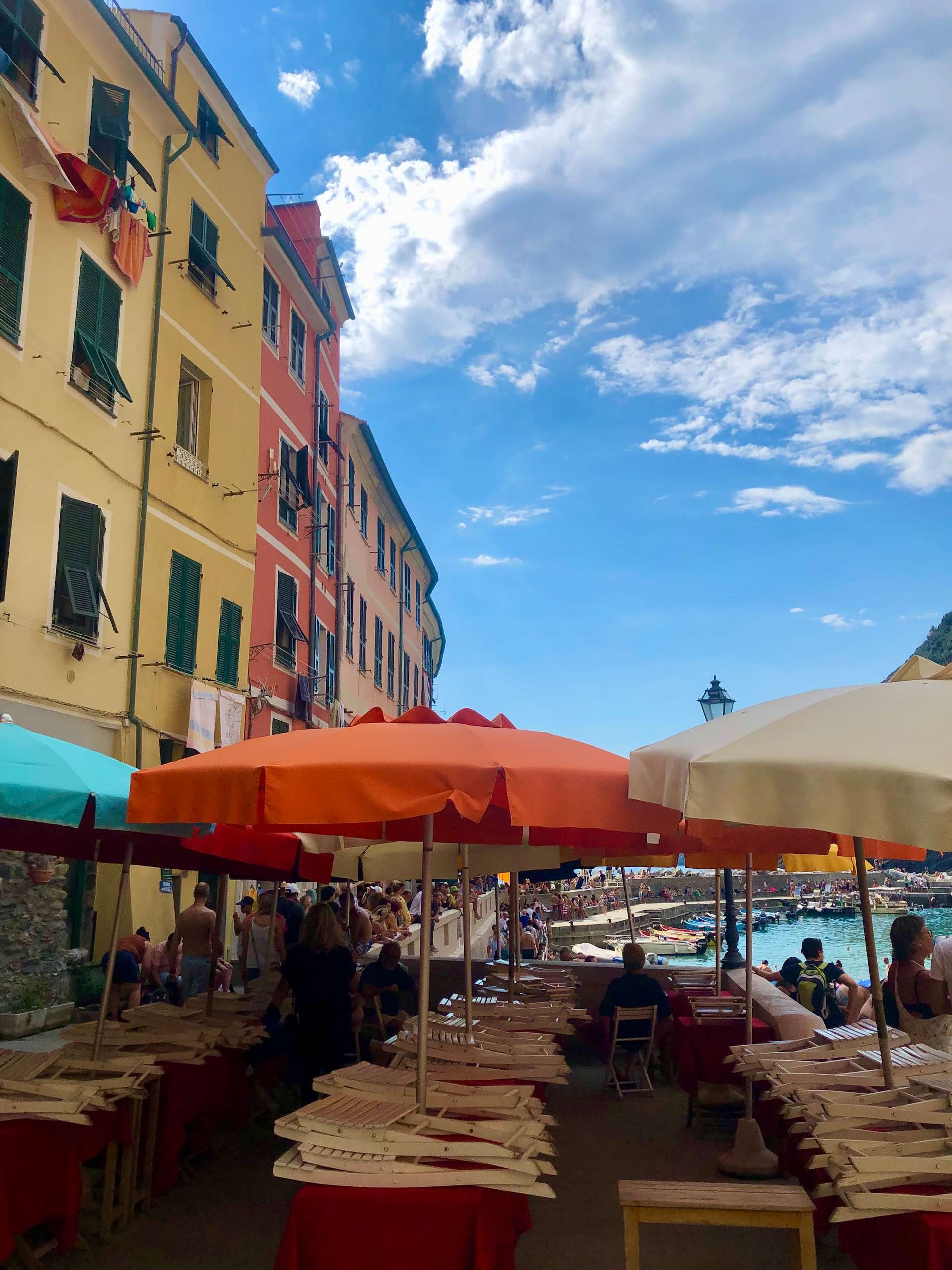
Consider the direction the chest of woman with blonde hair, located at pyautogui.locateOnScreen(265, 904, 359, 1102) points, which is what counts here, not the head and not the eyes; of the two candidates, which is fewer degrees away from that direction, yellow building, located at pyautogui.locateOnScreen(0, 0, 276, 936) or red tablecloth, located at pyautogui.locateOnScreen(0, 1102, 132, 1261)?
the yellow building

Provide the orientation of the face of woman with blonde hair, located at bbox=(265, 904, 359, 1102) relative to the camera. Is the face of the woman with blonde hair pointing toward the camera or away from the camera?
away from the camera

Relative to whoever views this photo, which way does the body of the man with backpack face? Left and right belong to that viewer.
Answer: facing away from the viewer

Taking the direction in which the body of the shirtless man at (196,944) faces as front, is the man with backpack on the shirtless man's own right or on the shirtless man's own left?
on the shirtless man's own right

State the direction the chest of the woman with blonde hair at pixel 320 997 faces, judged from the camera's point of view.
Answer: away from the camera

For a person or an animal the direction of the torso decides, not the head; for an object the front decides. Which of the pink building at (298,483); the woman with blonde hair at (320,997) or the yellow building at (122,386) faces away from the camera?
the woman with blonde hair

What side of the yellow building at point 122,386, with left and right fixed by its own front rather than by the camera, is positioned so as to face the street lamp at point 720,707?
front

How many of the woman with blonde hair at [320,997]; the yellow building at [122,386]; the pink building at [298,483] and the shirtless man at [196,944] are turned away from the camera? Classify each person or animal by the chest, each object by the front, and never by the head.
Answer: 2

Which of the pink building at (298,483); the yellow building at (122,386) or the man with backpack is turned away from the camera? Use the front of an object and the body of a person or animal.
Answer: the man with backpack

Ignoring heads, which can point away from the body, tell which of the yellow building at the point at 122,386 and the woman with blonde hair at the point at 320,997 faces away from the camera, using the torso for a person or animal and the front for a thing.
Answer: the woman with blonde hair

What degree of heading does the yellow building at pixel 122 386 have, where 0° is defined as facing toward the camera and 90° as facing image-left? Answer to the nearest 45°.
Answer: approximately 315°

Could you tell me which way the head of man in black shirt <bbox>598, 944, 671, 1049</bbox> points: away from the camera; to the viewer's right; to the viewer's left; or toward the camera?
away from the camera

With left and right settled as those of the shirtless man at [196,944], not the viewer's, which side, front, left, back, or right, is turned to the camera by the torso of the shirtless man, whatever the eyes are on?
back

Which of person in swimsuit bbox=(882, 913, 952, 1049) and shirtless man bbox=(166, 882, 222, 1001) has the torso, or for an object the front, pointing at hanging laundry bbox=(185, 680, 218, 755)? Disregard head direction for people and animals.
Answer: the shirtless man
